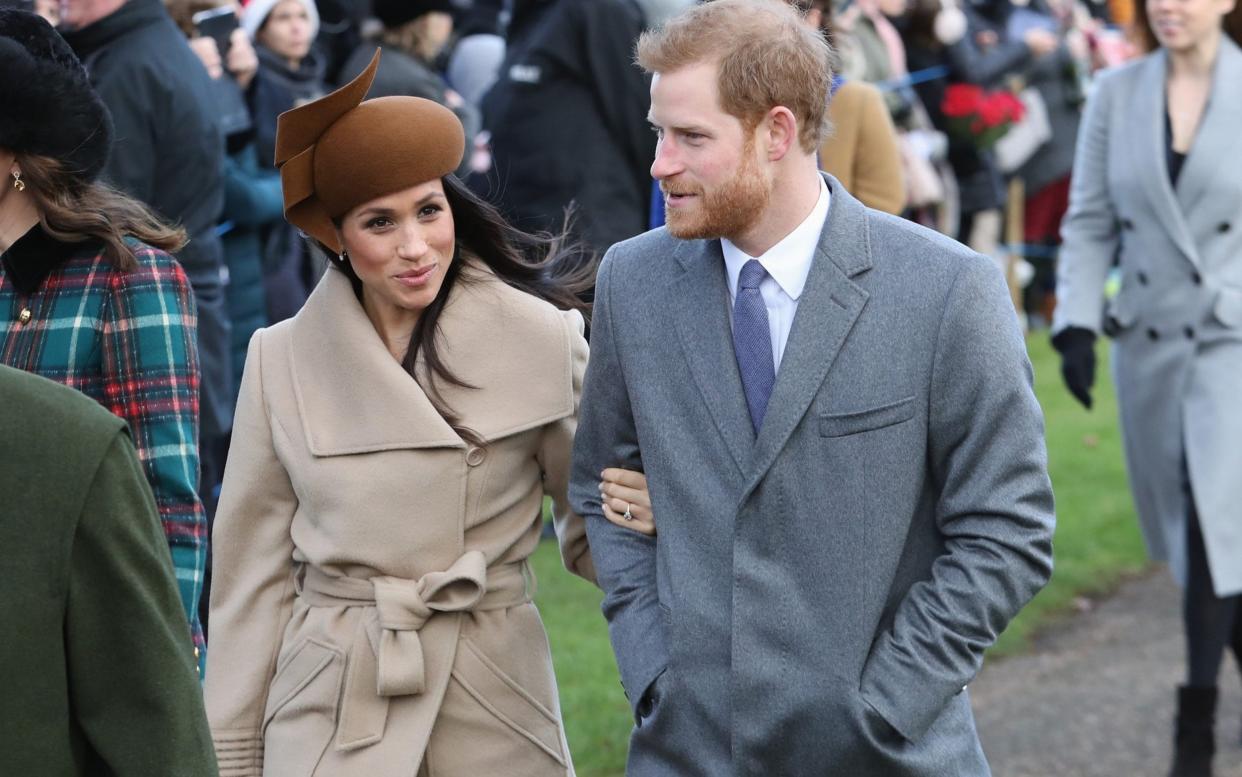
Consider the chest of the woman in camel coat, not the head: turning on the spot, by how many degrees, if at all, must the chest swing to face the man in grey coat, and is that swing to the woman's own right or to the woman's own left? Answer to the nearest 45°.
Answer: approximately 45° to the woman's own left

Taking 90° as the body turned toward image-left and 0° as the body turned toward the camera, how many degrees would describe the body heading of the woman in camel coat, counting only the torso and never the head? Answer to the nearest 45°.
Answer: approximately 0°
